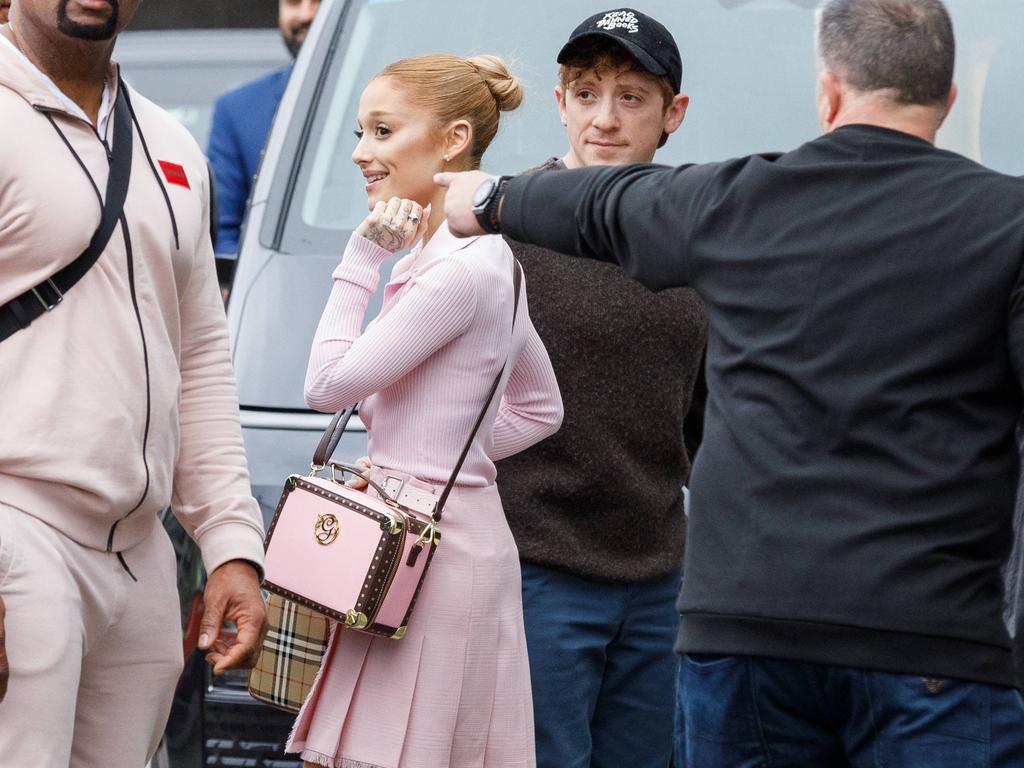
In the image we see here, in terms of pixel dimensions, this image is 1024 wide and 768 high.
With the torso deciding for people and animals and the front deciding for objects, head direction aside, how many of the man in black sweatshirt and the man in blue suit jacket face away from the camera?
1

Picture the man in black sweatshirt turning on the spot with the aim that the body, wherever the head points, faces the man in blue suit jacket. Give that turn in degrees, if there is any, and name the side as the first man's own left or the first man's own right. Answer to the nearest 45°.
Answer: approximately 45° to the first man's own left

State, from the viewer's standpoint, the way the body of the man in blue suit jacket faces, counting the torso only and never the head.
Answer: toward the camera

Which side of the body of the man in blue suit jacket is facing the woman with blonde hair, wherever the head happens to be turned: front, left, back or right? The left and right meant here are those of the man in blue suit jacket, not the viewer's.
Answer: front

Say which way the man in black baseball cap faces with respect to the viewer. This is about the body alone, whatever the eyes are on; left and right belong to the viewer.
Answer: facing the viewer

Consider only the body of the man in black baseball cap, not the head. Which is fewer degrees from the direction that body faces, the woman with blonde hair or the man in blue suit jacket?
the woman with blonde hair

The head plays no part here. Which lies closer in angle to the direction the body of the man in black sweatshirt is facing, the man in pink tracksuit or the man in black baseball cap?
the man in black baseball cap

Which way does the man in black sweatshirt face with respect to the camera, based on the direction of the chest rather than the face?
away from the camera

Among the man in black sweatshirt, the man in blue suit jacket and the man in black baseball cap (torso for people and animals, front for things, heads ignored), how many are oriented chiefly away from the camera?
1

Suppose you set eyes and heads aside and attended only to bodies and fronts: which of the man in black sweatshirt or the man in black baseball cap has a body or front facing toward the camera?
the man in black baseball cap

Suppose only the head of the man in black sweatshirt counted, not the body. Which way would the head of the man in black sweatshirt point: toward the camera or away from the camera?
away from the camera

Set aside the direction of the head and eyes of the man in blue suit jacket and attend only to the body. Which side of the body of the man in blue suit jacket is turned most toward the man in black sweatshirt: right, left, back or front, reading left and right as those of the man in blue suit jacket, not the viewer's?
front

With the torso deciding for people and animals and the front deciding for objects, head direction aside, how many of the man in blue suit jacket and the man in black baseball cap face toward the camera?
2

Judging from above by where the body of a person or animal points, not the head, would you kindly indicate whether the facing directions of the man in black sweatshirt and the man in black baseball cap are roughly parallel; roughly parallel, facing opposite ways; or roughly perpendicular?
roughly parallel, facing opposite ways

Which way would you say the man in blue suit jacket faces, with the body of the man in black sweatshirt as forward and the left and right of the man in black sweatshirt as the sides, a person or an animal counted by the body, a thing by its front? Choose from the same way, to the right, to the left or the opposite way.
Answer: the opposite way

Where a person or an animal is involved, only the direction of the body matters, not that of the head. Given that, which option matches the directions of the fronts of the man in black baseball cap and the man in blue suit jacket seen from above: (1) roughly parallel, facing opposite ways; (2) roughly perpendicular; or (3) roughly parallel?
roughly parallel

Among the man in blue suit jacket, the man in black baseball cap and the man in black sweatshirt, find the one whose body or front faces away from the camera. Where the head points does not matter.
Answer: the man in black sweatshirt
